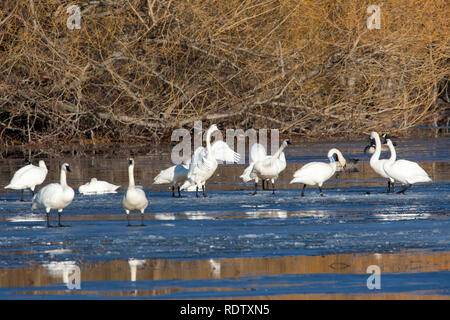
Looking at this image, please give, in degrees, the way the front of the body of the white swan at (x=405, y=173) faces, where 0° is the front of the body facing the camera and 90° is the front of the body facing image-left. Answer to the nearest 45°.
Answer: approximately 90°

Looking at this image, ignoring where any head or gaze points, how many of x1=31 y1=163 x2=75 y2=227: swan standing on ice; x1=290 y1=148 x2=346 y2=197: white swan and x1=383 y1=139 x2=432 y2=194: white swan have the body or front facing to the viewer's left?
1

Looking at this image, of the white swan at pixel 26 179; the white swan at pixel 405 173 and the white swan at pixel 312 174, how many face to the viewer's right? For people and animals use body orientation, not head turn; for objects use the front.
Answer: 2

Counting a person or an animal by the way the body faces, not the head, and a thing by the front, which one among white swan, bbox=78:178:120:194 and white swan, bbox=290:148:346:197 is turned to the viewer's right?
white swan, bbox=290:148:346:197

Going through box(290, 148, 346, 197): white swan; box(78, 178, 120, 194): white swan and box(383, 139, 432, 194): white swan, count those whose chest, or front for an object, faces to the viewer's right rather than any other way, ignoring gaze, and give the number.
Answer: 1

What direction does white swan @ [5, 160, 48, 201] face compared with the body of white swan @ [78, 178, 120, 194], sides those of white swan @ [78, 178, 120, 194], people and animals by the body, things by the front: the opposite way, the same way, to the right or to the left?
the opposite way

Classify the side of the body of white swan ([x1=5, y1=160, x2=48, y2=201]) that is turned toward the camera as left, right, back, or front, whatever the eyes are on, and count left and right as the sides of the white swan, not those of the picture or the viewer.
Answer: right

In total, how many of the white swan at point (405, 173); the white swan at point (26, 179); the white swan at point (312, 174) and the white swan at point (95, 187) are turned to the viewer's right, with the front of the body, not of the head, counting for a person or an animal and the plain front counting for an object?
2

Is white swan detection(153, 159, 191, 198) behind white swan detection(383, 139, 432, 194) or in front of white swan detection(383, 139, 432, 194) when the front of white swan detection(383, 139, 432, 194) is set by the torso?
in front

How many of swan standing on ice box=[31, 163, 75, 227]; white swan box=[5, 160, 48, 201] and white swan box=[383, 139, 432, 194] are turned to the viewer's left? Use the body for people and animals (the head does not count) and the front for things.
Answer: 1

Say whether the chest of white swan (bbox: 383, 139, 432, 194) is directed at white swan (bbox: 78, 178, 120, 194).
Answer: yes

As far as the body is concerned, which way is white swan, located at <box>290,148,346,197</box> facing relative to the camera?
to the viewer's right

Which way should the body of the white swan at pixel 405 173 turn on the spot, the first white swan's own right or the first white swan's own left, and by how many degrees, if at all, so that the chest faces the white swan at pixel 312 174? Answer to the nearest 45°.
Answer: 0° — it already faces it

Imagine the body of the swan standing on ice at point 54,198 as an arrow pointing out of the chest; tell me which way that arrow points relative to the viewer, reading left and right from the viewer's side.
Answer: facing the viewer and to the right of the viewer

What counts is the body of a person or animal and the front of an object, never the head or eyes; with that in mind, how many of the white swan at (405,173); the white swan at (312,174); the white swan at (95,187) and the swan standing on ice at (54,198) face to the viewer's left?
2

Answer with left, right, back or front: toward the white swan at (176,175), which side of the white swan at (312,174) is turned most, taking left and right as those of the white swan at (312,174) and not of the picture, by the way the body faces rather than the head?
back

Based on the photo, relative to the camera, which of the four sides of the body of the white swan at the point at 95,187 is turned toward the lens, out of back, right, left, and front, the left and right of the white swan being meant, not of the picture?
left

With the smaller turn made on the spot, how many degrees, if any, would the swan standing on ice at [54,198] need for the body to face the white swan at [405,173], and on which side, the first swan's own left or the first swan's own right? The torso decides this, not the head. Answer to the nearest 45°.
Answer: approximately 45° to the first swan's own left

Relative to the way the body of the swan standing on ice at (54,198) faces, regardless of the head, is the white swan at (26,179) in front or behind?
behind

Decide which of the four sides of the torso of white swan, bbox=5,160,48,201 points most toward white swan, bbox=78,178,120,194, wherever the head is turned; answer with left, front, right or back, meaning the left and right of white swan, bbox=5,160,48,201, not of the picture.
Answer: front
